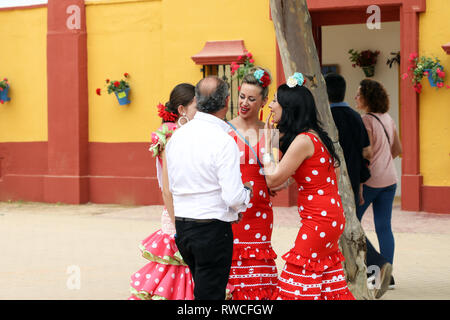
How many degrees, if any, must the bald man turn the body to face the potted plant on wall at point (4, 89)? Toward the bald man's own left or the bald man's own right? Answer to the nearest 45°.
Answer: approximately 45° to the bald man's own left

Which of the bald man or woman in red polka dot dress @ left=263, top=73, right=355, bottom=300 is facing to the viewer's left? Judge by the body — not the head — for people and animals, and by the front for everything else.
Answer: the woman in red polka dot dress

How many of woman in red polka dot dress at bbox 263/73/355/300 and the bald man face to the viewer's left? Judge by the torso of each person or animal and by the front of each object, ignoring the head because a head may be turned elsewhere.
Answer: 1

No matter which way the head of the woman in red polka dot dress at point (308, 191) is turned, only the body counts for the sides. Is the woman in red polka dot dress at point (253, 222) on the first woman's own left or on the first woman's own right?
on the first woman's own right

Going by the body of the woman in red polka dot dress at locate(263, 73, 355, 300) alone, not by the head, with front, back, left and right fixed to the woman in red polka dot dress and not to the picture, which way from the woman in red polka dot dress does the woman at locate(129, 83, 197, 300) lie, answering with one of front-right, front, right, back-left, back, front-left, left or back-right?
front-right

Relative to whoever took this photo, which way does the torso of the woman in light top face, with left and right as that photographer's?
facing away from the viewer and to the left of the viewer

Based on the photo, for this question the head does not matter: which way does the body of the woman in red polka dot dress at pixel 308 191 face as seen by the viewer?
to the viewer's left

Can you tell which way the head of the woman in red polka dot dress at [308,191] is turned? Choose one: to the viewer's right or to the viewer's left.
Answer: to the viewer's left

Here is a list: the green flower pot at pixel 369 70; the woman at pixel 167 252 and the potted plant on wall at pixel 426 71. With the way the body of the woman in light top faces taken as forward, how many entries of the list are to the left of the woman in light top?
1

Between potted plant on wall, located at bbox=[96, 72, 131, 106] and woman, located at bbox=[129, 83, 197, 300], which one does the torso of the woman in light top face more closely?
the potted plant on wall

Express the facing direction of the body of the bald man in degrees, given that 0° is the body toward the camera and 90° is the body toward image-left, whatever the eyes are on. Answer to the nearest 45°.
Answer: approximately 225°
